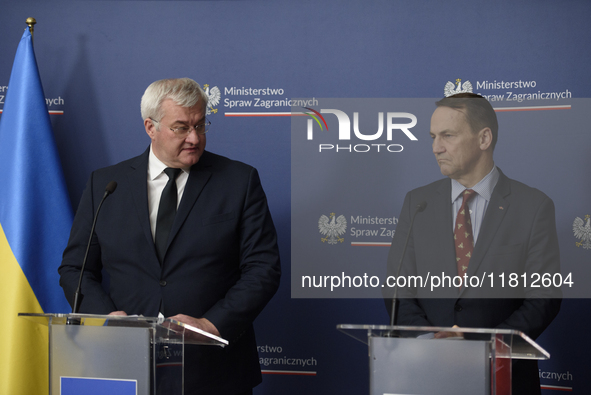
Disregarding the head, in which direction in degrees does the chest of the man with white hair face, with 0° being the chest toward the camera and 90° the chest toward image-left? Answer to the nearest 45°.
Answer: approximately 0°

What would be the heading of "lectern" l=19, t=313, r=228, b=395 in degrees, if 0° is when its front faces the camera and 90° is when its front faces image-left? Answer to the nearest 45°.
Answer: approximately 45°

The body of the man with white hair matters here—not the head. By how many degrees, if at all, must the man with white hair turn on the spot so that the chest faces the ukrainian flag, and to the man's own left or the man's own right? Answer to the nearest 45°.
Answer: approximately 135° to the man's own right

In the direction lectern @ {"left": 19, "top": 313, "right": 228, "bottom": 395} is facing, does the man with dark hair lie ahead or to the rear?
to the rear

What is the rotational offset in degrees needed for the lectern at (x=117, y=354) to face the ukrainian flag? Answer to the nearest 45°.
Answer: approximately 135° to its right

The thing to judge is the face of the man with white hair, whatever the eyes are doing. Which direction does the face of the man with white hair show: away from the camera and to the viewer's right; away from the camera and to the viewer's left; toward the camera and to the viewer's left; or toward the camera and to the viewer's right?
toward the camera and to the viewer's right

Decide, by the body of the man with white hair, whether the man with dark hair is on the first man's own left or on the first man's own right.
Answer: on the first man's own left

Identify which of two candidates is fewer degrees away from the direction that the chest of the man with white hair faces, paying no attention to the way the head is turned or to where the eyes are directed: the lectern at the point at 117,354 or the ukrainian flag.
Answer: the lectern
